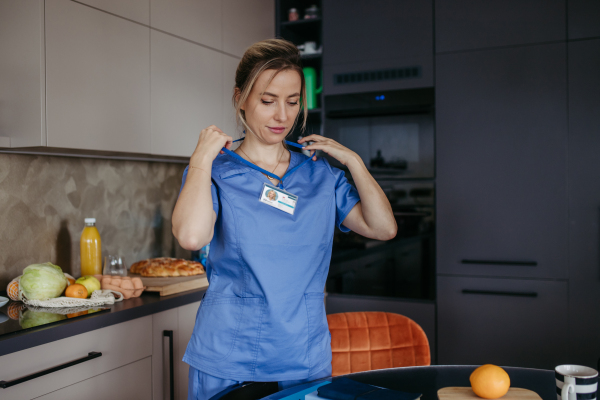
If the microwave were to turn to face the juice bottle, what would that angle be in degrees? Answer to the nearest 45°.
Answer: approximately 45° to its right

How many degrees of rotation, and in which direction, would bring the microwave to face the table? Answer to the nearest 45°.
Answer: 0° — it already faces it

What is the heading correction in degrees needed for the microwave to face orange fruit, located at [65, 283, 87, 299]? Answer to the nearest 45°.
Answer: approximately 45° to its right

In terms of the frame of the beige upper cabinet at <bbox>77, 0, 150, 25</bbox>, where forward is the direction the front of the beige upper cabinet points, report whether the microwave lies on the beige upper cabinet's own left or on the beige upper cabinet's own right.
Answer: on the beige upper cabinet's own left

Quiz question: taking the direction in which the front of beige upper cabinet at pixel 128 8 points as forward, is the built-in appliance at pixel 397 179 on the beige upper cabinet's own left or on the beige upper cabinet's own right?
on the beige upper cabinet's own left

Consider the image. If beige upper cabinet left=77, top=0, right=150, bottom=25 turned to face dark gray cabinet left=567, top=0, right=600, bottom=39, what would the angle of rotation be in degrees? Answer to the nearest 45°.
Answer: approximately 45° to its left

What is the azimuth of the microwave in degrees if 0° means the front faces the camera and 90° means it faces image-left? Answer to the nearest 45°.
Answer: approximately 0°

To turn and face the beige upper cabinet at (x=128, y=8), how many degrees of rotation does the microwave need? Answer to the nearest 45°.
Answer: approximately 45° to its right

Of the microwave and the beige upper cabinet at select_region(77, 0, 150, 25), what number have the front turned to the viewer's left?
0
